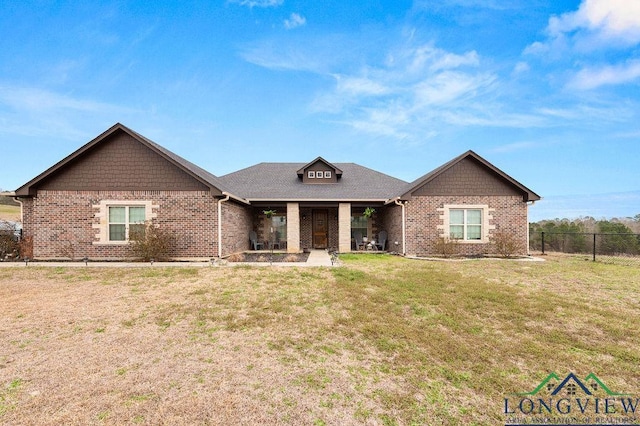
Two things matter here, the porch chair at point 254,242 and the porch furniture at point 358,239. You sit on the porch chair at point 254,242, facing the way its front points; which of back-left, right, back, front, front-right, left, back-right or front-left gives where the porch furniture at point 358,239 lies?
front-left

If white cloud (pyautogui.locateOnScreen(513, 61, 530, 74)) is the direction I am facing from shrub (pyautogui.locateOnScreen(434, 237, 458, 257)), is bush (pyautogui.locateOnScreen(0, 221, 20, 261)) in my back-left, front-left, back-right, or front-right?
back-left

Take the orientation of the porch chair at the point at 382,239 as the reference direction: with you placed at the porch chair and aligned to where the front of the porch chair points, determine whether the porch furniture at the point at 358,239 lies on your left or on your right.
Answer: on your right

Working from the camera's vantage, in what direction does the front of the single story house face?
facing the viewer

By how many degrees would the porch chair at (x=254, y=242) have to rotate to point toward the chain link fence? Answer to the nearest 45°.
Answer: approximately 45° to its left

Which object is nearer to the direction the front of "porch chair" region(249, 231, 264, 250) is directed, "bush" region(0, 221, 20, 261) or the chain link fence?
the chain link fence
